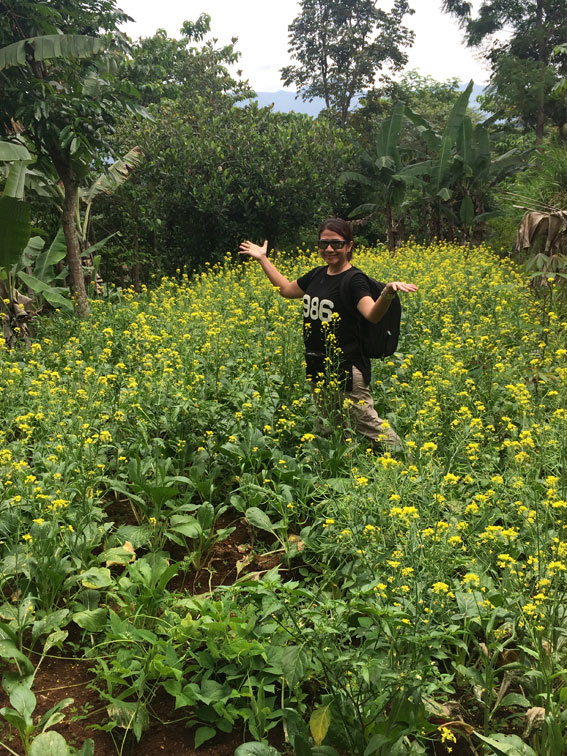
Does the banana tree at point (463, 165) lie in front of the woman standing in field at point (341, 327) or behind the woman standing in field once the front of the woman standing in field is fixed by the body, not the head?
behind

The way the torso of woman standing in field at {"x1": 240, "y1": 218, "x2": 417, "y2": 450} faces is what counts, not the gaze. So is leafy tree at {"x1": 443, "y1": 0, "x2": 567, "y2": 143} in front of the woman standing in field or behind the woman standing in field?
behind

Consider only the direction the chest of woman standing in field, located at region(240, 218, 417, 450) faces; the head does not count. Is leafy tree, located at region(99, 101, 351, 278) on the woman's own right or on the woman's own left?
on the woman's own right

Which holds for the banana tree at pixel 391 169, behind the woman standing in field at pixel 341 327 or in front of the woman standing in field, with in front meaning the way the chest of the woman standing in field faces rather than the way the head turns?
behind

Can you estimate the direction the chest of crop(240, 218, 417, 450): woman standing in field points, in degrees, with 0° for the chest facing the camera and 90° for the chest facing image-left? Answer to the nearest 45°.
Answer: approximately 45°

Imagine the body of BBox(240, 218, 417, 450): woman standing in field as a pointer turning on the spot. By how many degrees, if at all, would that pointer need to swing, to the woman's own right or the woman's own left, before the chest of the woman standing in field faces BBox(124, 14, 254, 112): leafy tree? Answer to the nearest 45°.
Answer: approximately 135° to the woman's own right

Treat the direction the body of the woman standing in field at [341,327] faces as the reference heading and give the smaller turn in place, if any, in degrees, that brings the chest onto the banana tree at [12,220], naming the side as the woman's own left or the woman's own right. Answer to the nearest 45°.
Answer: approximately 90° to the woman's own right

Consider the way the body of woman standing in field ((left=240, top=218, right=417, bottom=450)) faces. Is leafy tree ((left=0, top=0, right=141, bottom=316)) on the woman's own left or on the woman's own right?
on the woman's own right
